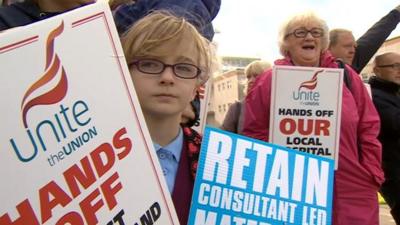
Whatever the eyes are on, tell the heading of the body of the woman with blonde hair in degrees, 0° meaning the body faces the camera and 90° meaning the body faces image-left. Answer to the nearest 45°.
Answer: approximately 0°

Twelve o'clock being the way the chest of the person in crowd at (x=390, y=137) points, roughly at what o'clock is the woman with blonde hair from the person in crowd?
The woman with blonde hair is roughly at 2 o'clock from the person in crowd.

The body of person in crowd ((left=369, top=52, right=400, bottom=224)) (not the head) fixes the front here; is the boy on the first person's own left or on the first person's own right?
on the first person's own right

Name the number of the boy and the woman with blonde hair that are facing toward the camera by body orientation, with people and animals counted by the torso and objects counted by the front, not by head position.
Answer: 2

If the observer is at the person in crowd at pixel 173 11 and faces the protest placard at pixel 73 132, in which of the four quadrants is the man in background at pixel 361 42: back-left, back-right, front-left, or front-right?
back-left

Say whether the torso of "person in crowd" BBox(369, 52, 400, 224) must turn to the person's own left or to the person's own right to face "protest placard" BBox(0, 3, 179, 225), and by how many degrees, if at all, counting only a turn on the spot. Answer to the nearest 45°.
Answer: approximately 45° to the person's own right
